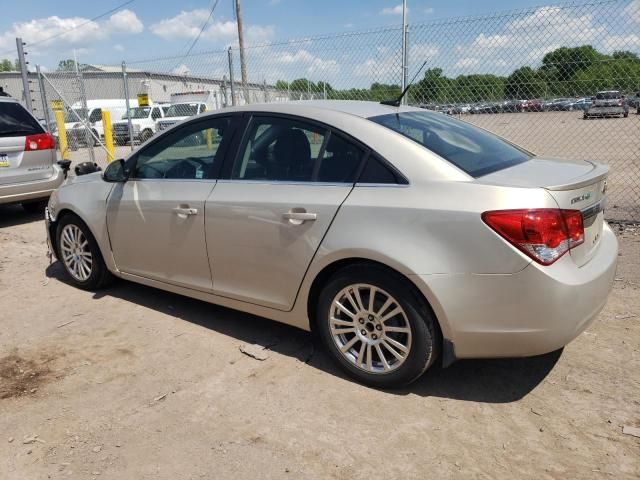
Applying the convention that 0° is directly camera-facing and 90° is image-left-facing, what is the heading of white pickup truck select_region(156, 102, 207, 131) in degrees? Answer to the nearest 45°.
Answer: approximately 45°

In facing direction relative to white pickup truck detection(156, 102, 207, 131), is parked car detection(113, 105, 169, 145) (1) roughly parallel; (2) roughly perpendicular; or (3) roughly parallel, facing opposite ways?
roughly parallel

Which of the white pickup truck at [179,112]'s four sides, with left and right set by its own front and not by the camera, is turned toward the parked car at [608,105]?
left

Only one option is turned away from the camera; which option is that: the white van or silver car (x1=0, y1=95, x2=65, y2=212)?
the silver car

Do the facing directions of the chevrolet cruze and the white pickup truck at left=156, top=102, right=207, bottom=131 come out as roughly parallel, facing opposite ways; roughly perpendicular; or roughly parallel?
roughly perpendicular

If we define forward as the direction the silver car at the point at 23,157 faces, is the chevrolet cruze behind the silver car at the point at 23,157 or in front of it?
behind

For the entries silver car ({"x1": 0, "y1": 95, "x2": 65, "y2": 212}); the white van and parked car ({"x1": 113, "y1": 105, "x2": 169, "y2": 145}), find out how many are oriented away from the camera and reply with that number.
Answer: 1

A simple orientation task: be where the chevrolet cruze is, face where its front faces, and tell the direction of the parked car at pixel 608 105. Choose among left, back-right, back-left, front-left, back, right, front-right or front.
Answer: right

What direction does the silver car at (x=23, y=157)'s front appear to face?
away from the camera

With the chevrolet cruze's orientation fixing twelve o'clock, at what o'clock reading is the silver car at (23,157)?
The silver car is roughly at 12 o'clock from the chevrolet cruze.

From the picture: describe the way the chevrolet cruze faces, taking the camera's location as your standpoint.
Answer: facing away from the viewer and to the left of the viewer

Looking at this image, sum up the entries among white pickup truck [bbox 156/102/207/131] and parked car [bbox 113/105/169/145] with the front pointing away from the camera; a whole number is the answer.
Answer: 0

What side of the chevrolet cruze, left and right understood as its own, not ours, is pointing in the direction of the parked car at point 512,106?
right

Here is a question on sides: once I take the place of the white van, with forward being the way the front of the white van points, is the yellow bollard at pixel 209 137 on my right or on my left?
on my left
